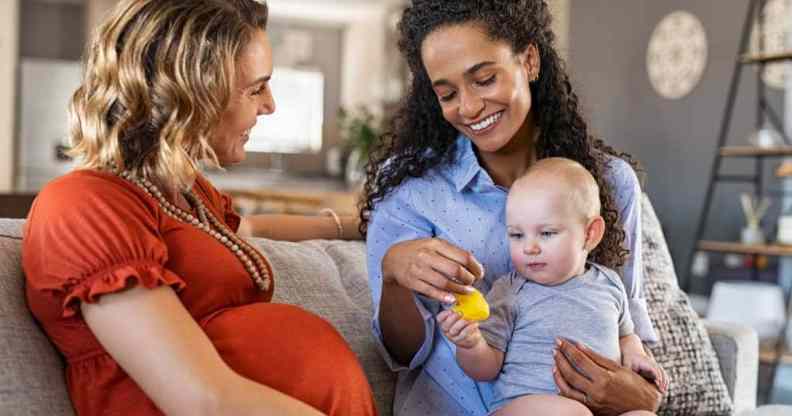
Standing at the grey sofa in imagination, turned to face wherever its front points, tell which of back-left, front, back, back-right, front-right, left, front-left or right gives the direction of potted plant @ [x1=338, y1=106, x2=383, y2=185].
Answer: back

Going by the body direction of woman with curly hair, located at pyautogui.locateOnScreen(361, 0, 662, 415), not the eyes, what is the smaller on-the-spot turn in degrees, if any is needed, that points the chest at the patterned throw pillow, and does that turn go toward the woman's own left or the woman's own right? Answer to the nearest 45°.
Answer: approximately 135° to the woman's own left

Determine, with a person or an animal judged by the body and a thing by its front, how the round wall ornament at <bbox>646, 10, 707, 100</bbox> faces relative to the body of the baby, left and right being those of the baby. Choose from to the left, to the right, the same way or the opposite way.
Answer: the same way

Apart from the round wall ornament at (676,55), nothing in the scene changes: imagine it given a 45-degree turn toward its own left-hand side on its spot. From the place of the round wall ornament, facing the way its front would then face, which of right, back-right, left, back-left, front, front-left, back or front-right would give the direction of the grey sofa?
front

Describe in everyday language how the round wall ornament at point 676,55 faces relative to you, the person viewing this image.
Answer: facing the viewer and to the left of the viewer

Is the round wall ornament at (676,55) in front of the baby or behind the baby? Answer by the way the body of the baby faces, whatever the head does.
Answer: behind

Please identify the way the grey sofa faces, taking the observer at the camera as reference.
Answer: facing the viewer

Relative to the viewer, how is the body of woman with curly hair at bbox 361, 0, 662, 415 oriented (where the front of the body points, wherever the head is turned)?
toward the camera

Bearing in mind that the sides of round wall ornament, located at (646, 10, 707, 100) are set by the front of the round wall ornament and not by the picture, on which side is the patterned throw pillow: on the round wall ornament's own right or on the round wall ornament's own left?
on the round wall ornament's own left

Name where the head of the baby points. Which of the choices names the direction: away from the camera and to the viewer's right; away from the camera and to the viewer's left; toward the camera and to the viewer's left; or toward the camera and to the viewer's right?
toward the camera and to the viewer's left

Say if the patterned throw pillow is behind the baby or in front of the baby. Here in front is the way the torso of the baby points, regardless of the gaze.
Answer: behind

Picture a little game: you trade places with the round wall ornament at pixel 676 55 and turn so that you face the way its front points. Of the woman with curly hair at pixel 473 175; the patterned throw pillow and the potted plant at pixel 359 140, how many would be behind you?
0

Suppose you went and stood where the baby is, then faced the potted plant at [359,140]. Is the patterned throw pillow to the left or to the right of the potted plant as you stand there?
right

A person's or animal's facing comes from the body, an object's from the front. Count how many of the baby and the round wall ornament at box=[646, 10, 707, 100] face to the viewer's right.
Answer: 0

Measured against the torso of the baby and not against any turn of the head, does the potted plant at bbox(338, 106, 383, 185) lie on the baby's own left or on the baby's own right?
on the baby's own right

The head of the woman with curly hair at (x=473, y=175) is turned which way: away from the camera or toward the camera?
toward the camera
